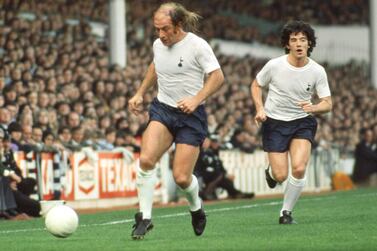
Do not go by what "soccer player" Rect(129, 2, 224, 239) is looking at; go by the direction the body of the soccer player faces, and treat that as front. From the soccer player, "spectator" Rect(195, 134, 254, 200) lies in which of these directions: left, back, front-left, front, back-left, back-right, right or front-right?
back-right

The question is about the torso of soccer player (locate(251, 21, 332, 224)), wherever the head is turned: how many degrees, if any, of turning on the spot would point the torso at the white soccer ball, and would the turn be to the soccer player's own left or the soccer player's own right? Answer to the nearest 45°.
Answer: approximately 45° to the soccer player's own right

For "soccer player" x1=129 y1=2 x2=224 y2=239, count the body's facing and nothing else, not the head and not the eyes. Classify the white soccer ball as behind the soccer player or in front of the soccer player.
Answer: in front

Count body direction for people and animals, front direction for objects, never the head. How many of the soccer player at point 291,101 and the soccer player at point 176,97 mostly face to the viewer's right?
0

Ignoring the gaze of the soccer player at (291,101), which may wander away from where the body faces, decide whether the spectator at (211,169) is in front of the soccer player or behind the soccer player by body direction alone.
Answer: behind

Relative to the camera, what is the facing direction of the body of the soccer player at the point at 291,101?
toward the camera

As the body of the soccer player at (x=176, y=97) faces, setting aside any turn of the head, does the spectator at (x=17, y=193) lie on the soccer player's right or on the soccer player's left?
on the soccer player's right

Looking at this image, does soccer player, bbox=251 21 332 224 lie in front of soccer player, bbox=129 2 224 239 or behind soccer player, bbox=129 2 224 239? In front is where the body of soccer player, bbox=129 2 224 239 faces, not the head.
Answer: behind

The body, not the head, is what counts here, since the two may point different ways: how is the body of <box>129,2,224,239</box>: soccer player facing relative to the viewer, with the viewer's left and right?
facing the viewer and to the left of the viewer

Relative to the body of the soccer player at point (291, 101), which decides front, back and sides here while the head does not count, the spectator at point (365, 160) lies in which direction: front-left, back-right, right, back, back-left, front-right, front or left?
back

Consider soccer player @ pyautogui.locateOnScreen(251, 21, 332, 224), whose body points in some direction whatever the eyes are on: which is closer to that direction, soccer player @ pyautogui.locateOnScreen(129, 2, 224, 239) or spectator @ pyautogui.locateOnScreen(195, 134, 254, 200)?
the soccer player
